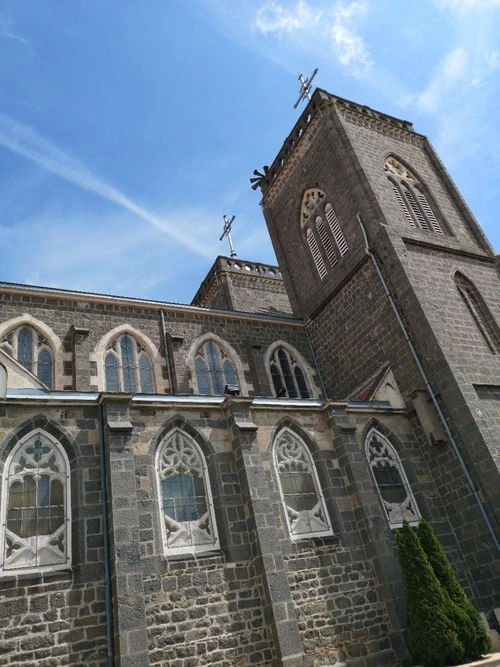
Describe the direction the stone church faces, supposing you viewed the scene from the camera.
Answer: facing away from the viewer and to the right of the viewer
